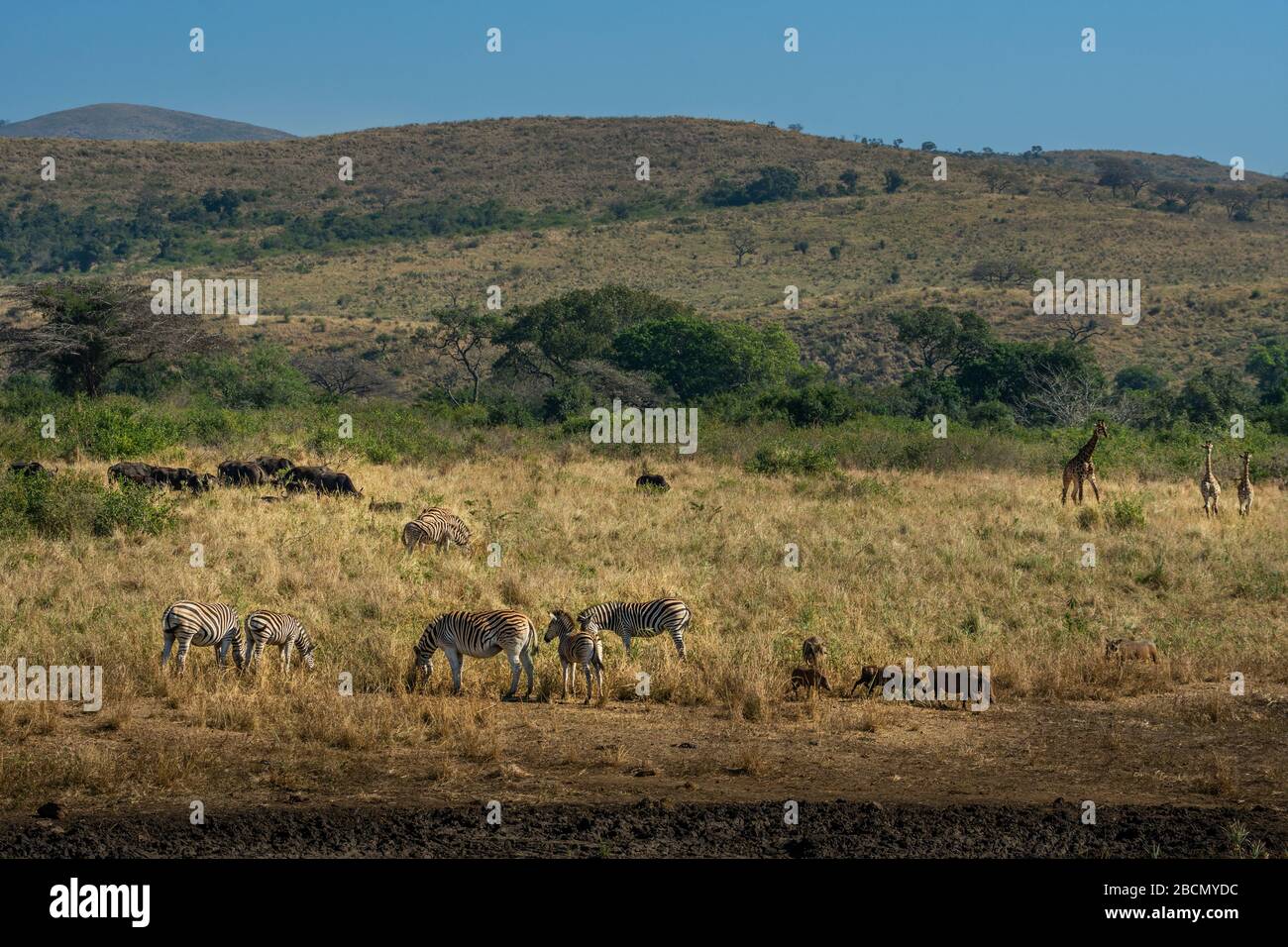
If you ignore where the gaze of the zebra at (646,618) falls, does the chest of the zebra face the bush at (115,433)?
no

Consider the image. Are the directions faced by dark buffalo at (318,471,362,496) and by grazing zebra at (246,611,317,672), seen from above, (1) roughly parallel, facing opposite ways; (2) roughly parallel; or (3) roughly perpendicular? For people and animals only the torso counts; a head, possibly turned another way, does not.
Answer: roughly parallel

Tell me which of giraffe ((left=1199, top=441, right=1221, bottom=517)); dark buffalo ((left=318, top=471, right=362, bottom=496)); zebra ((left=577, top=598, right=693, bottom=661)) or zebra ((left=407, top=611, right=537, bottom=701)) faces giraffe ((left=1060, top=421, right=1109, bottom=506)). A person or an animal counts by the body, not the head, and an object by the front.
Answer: the dark buffalo

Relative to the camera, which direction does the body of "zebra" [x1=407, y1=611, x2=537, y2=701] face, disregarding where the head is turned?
to the viewer's left

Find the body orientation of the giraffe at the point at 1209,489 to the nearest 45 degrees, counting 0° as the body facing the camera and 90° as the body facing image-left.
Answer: approximately 0°

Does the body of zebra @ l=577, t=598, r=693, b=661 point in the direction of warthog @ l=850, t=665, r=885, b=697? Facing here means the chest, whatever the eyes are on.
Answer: no

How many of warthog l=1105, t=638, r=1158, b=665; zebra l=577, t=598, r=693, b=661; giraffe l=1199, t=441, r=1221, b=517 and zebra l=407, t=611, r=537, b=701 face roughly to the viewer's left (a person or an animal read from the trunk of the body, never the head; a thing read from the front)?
3

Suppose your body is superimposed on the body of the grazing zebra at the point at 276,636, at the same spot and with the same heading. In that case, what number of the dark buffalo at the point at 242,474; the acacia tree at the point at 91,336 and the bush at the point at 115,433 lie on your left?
3

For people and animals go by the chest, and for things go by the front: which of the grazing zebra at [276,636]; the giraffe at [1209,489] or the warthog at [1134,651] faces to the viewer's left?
the warthog

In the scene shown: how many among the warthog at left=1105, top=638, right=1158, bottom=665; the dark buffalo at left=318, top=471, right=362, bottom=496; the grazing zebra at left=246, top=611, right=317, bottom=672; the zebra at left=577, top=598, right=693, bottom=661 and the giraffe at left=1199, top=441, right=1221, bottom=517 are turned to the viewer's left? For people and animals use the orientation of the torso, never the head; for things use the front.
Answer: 2

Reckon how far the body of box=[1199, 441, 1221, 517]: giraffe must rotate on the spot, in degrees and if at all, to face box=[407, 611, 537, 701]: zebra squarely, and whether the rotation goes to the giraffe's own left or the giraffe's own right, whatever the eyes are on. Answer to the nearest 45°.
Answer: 0° — it already faces it

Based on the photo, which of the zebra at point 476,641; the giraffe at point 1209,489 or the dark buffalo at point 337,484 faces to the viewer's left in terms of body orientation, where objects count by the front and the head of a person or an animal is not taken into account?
the zebra

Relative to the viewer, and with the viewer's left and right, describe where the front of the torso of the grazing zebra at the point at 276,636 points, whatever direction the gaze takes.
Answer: facing to the right of the viewer

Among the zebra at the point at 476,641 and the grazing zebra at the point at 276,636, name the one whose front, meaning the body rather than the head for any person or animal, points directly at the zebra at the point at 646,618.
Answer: the grazing zebra

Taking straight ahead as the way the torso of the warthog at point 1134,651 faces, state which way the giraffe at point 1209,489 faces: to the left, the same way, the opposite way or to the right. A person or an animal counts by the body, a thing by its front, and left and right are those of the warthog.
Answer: to the left

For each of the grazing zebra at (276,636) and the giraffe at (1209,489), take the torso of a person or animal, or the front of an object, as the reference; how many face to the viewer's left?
0
